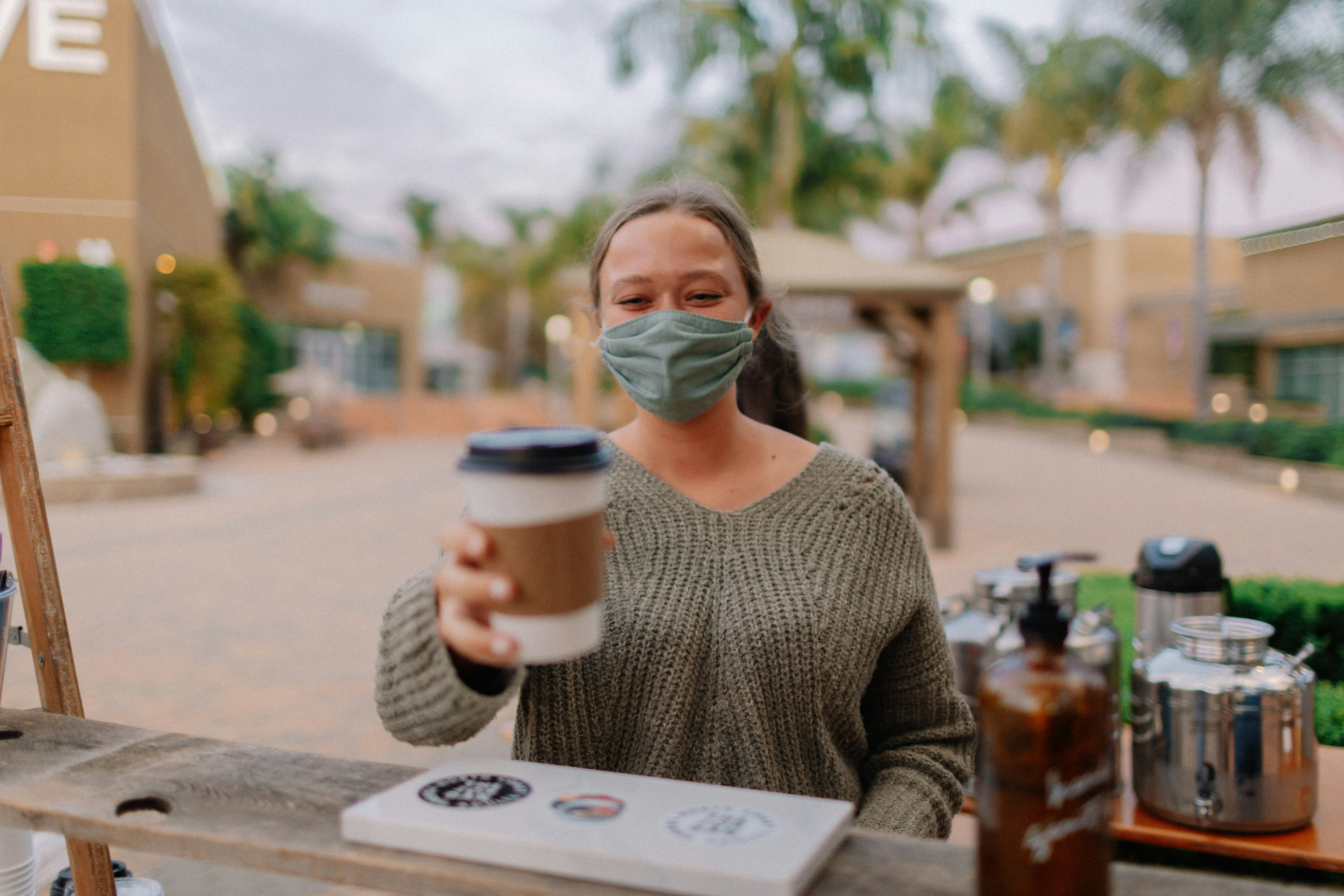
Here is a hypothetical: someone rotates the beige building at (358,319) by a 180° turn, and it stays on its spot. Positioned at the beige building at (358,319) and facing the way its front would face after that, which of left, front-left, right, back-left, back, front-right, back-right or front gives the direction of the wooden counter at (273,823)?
back

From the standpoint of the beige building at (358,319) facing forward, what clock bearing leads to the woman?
The woman is roughly at 12 o'clock from the beige building.

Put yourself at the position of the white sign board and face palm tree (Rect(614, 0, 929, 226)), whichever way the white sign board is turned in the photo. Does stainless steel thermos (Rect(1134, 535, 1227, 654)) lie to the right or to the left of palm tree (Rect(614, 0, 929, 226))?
right

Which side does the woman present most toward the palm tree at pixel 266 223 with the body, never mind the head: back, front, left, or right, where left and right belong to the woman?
back

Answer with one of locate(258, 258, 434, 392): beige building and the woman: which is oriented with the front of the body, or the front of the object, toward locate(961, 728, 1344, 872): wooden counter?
the beige building

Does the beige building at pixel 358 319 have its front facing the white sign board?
yes

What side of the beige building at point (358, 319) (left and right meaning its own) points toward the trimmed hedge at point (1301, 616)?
front

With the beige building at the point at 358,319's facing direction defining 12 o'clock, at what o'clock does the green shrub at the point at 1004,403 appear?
The green shrub is roughly at 10 o'clock from the beige building.

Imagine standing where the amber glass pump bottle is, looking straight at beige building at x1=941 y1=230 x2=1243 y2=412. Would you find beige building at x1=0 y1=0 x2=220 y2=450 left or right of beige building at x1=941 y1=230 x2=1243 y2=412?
left

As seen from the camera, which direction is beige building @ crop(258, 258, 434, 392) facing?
toward the camera

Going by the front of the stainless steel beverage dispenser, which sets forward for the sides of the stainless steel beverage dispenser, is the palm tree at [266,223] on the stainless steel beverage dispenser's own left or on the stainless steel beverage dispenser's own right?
on the stainless steel beverage dispenser's own right

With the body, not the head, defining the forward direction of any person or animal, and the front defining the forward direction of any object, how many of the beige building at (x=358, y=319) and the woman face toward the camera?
2

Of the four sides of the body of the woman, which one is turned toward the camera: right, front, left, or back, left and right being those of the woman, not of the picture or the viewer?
front

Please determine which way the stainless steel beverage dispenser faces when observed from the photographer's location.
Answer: facing the viewer
